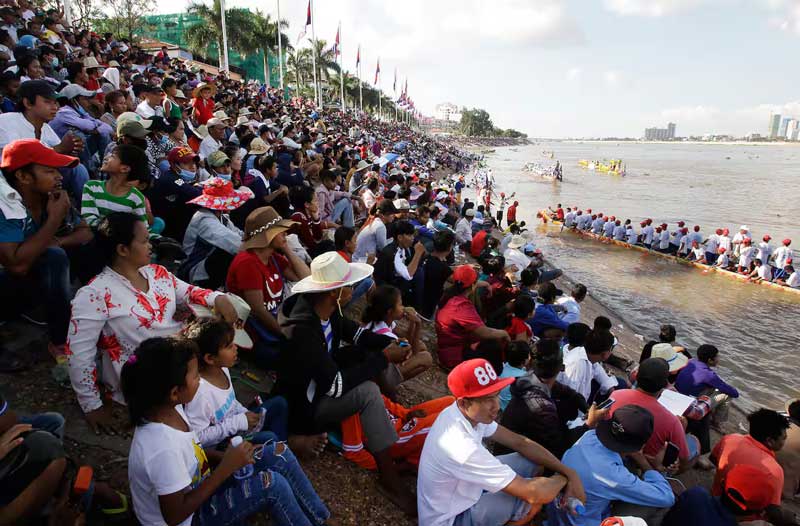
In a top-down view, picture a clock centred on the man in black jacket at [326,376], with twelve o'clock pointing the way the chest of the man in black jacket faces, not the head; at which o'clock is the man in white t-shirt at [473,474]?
The man in white t-shirt is roughly at 1 o'clock from the man in black jacket.

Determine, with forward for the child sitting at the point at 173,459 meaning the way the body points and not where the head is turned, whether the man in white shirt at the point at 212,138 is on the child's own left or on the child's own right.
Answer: on the child's own left

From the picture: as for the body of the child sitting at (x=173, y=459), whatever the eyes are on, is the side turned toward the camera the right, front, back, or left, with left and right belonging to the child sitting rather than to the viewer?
right

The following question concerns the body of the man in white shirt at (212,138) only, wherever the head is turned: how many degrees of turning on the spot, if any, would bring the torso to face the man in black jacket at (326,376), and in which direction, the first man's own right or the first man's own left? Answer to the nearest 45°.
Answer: approximately 90° to the first man's own right

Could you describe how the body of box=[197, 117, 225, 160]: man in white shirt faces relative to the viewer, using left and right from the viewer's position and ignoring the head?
facing to the right of the viewer

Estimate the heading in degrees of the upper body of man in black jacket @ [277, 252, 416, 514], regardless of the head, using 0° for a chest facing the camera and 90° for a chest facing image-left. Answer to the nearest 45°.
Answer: approximately 270°

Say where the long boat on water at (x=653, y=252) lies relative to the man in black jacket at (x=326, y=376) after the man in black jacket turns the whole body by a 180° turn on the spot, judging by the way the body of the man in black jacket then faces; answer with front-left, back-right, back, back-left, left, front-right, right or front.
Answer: back-right

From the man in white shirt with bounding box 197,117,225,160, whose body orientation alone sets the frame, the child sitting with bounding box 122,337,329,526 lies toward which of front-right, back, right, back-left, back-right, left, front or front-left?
right

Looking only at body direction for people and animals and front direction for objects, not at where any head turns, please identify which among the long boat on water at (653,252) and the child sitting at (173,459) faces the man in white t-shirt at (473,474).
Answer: the child sitting

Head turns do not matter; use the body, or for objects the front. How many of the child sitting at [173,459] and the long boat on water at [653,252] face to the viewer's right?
1
